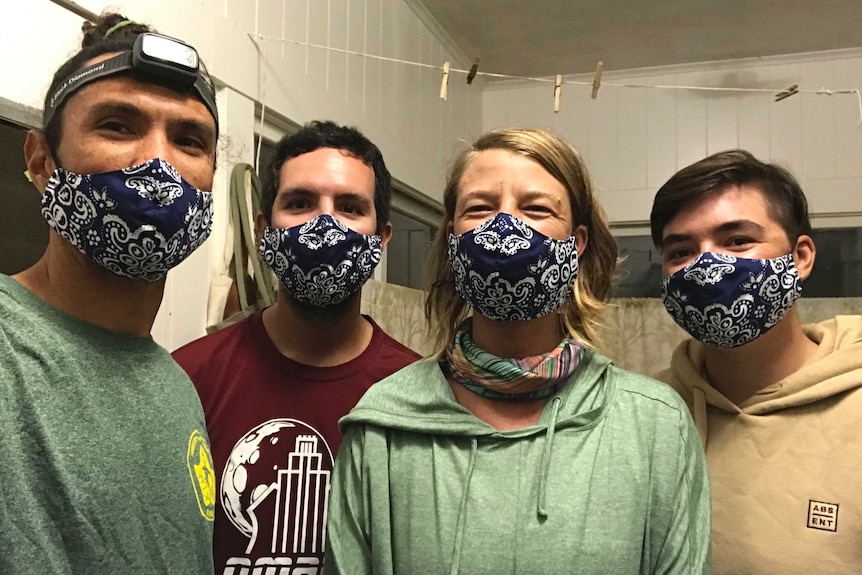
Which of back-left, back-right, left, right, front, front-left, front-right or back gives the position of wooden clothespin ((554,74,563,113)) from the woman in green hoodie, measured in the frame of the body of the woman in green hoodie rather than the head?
back

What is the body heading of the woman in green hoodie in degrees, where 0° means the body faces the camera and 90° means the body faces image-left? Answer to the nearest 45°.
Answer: approximately 0°

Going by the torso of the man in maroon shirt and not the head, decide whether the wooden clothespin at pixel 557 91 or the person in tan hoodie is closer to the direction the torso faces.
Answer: the person in tan hoodie

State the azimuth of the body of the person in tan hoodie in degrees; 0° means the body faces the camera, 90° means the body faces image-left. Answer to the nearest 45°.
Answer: approximately 45°

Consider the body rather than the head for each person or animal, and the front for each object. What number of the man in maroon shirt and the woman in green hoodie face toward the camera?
2
